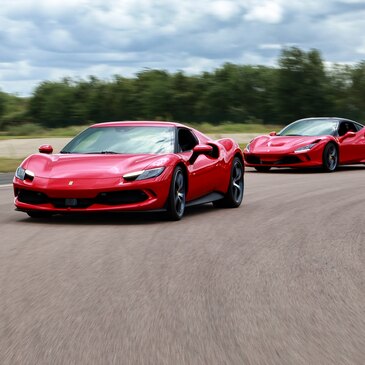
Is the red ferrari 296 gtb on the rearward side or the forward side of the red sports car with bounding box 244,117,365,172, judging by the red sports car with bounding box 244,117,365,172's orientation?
on the forward side

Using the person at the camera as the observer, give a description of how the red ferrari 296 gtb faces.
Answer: facing the viewer and to the left of the viewer

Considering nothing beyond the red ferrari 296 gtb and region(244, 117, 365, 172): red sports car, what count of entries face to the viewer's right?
0

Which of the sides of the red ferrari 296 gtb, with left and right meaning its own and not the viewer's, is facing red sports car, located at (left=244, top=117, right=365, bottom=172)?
back
